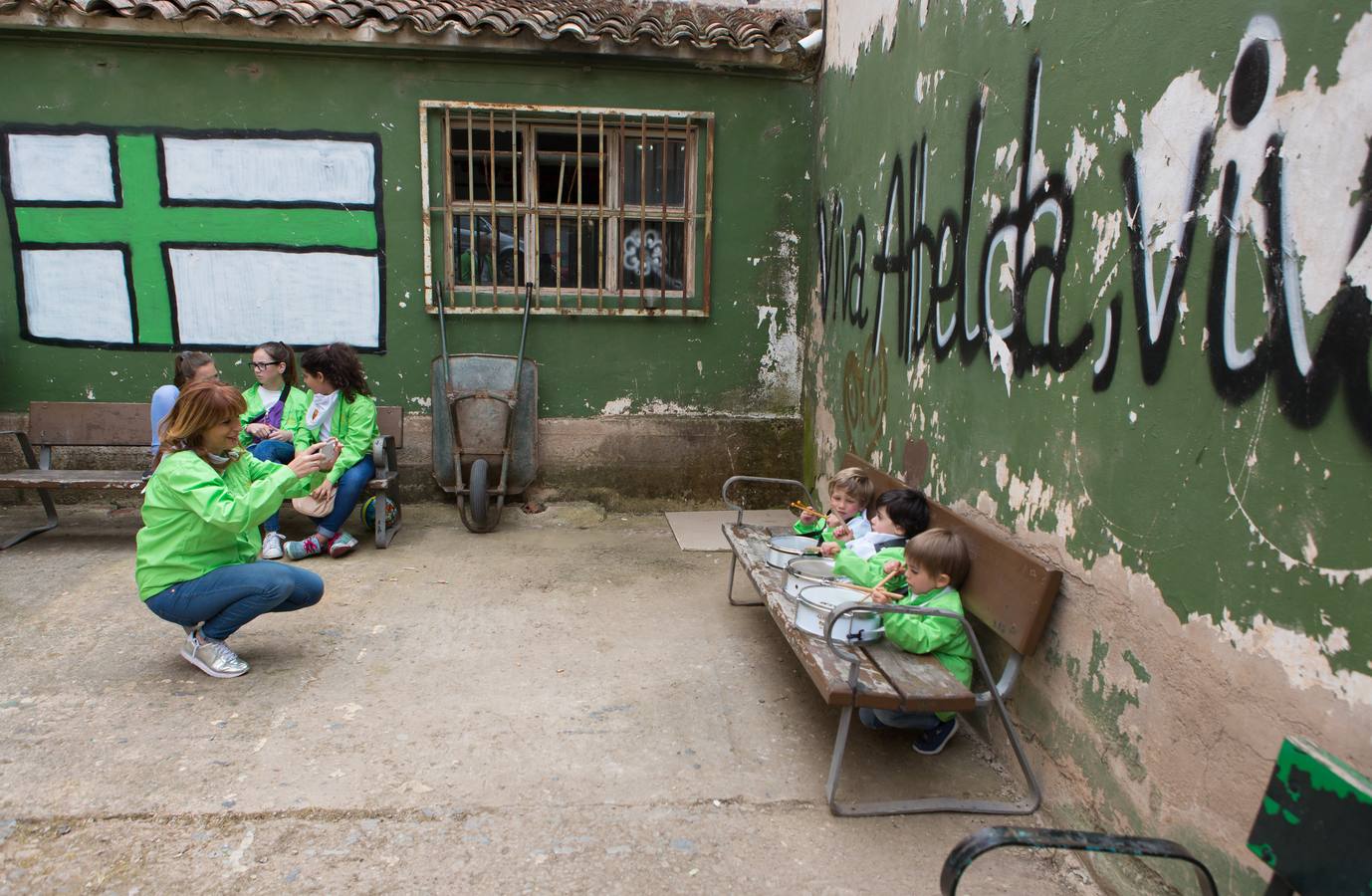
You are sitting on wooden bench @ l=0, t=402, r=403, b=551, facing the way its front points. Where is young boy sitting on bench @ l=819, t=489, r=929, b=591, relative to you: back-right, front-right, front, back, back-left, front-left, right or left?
front-left

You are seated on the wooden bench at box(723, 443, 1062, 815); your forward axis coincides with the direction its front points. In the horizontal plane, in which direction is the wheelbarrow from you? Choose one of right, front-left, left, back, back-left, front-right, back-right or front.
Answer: front-right

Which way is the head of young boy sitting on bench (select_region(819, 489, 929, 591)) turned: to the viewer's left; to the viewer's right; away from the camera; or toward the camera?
to the viewer's left

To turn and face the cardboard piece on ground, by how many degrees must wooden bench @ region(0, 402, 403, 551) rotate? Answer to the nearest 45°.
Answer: approximately 45° to its left

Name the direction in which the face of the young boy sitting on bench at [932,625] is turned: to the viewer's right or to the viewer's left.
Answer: to the viewer's left

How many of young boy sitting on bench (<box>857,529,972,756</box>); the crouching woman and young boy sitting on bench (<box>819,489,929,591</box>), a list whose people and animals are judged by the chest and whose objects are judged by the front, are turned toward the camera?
0

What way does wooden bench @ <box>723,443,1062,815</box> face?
to the viewer's left

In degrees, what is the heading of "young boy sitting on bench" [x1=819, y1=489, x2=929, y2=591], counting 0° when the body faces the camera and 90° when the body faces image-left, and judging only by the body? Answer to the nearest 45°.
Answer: approximately 90°

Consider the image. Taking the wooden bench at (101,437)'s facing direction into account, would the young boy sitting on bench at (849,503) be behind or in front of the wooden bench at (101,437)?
in front

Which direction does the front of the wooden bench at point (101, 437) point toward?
toward the camera

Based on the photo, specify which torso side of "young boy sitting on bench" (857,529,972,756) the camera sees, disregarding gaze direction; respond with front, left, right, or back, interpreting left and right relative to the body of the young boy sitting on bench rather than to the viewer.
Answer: left

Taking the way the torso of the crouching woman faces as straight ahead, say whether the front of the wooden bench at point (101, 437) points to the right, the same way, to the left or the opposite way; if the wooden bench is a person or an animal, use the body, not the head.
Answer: to the right

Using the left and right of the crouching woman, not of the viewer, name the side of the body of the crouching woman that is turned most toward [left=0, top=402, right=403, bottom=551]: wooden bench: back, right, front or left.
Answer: left

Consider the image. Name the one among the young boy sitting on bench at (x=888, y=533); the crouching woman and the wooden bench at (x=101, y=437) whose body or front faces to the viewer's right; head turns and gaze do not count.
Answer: the crouching woman

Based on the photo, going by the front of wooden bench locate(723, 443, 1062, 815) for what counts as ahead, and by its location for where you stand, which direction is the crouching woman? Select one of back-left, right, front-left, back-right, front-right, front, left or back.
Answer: front

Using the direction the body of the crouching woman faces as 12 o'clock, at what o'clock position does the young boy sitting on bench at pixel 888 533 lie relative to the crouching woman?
The young boy sitting on bench is roughly at 1 o'clock from the crouching woman.

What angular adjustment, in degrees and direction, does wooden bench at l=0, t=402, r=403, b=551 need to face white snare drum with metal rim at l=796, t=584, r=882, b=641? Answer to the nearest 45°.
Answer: approximately 45° to its left

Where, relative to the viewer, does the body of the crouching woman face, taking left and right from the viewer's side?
facing to the right of the viewer
